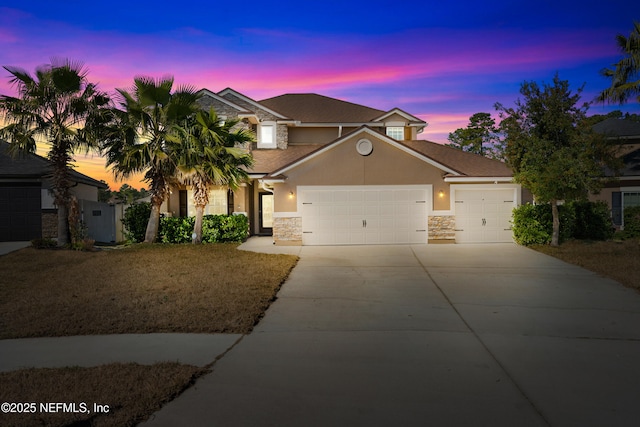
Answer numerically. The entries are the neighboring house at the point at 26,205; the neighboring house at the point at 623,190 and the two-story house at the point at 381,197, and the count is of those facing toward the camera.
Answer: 3

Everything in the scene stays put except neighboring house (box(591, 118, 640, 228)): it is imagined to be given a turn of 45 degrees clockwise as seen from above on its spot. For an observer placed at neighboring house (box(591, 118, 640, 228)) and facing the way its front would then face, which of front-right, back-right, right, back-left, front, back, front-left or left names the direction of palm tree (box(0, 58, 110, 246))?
front

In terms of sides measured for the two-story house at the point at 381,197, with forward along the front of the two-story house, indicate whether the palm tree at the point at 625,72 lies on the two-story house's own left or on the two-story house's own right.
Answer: on the two-story house's own left

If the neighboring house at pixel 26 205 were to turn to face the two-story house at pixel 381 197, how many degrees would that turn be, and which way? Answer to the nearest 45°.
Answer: approximately 45° to its left

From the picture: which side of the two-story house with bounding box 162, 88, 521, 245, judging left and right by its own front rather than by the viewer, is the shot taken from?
front

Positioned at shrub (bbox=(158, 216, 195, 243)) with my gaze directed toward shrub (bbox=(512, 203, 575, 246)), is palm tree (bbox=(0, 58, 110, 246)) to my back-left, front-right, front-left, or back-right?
back-right

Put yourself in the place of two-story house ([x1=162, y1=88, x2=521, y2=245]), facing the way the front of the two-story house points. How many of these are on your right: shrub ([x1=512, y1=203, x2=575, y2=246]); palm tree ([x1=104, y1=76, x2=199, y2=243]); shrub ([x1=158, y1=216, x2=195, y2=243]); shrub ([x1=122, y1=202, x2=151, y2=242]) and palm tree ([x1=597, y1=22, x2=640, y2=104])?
3

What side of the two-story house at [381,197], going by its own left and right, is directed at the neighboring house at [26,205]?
right

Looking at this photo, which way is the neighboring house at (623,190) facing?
toward the camera

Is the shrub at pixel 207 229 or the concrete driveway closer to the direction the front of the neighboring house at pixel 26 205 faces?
the concrete driveway

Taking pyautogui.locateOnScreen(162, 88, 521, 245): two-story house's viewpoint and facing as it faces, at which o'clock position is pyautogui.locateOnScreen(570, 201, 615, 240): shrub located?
The shrub is roughly at 9 o'clock from the two-story house.

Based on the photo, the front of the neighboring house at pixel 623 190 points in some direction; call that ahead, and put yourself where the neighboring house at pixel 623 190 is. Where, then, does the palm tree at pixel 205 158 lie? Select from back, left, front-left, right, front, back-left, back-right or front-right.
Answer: front-right

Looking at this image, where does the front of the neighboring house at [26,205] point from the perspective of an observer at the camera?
facing the viewer

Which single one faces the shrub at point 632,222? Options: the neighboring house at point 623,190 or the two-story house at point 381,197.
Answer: the neighboring house

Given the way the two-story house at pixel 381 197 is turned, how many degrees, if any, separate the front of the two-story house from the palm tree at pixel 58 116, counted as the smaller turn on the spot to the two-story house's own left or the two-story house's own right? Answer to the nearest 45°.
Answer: approximately 90° to the two-story house's own right

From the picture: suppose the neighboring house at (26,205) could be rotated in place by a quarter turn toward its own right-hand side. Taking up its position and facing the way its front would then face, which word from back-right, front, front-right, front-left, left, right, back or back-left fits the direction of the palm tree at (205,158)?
back-left

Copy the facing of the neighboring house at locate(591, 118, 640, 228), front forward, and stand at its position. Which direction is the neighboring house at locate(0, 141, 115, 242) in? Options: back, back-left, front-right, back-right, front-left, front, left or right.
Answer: front-right
